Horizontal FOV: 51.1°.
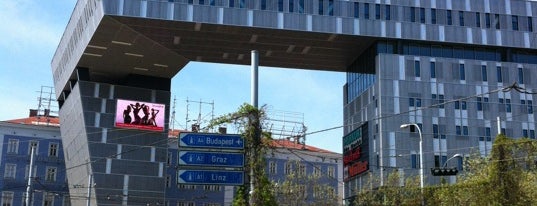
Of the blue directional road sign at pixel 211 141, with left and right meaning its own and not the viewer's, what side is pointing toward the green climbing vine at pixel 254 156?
left

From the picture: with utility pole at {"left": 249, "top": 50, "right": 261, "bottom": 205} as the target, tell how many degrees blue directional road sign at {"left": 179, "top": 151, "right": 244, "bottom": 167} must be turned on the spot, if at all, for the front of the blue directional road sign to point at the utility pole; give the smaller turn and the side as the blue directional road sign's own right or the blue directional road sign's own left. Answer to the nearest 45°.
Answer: approximately 90° to the blue directional road sign's own left

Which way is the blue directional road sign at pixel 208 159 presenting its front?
toward the camera

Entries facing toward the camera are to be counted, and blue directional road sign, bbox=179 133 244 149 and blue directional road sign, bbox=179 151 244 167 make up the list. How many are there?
2

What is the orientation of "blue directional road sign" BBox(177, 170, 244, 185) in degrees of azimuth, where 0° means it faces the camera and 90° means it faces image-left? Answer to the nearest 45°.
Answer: approximately 0°

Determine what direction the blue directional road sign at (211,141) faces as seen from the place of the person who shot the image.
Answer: facing the viewer

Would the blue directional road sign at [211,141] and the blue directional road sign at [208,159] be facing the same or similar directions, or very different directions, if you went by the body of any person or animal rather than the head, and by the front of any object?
same or similar directions

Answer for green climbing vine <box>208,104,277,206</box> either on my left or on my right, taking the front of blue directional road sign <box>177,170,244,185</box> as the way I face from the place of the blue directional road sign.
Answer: on my left

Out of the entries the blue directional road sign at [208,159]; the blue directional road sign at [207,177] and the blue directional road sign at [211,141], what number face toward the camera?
3
